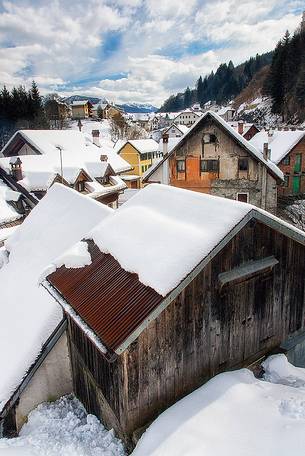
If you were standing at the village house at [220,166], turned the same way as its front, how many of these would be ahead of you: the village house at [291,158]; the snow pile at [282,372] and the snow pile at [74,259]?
2

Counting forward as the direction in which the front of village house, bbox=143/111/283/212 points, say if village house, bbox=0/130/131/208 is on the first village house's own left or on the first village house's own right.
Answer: on the first village house's own right

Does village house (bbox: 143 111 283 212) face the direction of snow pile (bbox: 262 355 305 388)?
yes

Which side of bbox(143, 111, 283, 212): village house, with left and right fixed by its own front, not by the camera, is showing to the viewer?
front

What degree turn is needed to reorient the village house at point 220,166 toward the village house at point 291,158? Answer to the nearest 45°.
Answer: approximately 135° to its left

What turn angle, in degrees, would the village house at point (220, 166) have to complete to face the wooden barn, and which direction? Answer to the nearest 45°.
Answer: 0° — it already faces it

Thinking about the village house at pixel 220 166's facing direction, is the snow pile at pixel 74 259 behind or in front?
in front

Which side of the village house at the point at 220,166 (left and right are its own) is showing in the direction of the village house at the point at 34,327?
front
